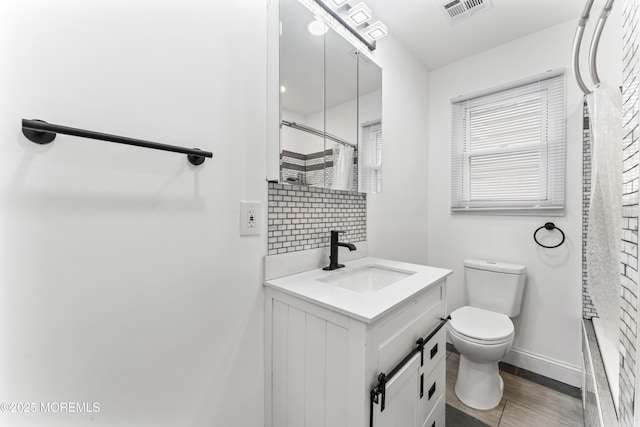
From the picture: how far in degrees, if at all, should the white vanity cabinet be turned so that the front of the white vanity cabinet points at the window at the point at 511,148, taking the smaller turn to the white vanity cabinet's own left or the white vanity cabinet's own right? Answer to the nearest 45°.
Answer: approximately 90° to the white vanity cabinet's own left

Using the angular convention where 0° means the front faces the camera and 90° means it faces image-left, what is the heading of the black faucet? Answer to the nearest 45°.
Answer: approximately 315°

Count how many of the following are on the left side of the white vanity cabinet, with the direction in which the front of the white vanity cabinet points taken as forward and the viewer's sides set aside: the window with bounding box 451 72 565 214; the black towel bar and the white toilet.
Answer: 2

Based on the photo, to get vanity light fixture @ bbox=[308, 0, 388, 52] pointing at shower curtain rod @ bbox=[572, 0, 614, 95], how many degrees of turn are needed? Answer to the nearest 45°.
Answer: approximately 45° to its left

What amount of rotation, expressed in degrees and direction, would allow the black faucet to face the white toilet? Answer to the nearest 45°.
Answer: approximately 45° to its left

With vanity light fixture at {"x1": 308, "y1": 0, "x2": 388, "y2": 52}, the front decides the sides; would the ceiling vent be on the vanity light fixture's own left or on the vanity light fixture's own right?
on the vanity light fixture's own left

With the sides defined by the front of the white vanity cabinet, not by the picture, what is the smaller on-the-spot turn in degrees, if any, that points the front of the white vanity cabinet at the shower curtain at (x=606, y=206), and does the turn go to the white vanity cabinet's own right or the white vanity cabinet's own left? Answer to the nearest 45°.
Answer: approximately 45° to the white vanity cabinet's own left
